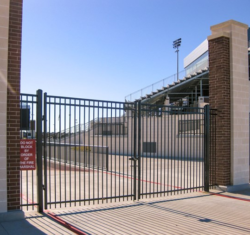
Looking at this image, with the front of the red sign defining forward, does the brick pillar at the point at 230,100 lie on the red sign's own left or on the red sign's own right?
on the red sign's own left

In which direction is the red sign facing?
toward the camera
